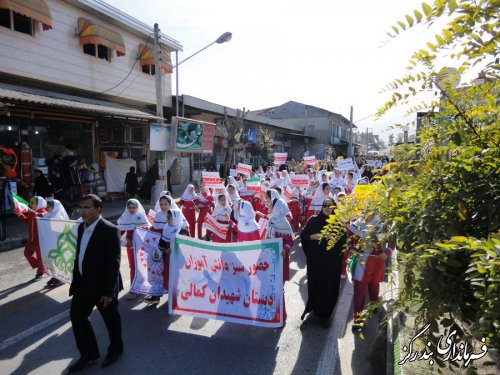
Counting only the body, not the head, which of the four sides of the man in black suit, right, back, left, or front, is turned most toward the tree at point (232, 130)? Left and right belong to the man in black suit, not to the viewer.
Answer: back

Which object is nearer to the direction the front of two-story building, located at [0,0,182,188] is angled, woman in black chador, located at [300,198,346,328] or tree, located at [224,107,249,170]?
the woman in black chador

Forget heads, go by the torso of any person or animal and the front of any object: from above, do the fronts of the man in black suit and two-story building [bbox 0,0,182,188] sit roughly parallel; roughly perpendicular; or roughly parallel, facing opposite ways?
roughly perpendicular

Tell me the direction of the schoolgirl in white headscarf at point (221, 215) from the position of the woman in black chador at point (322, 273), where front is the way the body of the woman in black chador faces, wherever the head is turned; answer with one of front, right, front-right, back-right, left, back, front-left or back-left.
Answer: back

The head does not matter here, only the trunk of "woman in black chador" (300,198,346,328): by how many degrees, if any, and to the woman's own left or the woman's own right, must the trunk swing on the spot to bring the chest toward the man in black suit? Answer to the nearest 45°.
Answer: approximately 90° to the woman's own right

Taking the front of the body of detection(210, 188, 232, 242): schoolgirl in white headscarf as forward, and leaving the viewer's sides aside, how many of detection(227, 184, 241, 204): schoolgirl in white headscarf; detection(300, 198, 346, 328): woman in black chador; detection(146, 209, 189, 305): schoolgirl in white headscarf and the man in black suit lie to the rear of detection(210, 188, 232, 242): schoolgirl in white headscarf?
1

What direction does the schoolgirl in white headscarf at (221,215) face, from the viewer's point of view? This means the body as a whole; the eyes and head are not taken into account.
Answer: toward the camera

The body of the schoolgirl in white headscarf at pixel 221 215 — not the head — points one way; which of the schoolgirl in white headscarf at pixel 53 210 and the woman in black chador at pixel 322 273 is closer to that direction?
the woman in black chador

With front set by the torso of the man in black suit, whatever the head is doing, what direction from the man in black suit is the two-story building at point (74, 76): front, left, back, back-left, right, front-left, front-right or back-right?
back-right

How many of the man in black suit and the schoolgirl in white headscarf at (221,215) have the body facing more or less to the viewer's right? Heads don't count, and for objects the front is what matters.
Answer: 0
